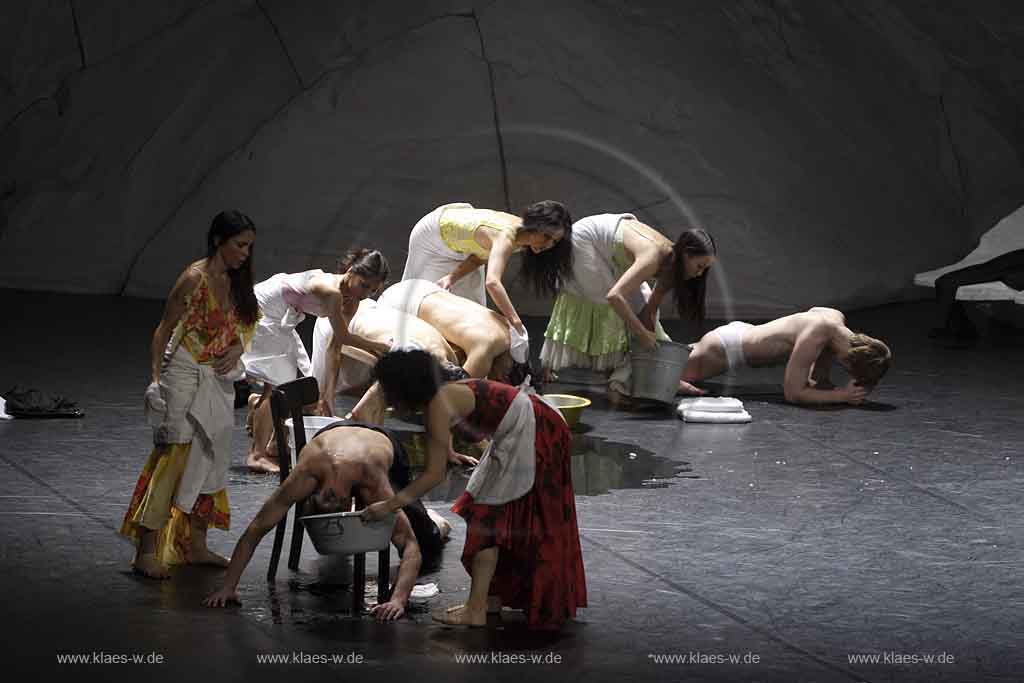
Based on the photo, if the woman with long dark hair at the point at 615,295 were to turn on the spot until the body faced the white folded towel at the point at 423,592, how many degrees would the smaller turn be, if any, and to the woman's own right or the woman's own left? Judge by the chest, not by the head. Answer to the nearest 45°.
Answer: approximately 90° to the woman's own right

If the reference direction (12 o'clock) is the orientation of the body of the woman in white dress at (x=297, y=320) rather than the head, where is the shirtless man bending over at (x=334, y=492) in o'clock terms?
The shirtless man bending over is roughly at 3 o'clock from the woman in white dress.

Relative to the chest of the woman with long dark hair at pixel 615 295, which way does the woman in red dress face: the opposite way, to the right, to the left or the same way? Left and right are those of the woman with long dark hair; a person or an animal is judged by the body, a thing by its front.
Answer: the opposite way

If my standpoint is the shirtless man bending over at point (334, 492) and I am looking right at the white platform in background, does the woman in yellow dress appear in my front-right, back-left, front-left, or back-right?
front-left

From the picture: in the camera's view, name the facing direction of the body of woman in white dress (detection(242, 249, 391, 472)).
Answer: to the viewer's right

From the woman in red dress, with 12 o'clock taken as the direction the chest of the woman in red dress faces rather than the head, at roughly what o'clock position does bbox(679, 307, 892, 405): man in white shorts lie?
The man in white shorts is roughly at 4 o'clock from the woman in red dress.

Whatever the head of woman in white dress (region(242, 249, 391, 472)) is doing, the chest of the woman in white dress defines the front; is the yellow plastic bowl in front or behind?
in front

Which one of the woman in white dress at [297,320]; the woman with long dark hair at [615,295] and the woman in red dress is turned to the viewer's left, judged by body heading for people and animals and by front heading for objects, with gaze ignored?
the woman in red dress

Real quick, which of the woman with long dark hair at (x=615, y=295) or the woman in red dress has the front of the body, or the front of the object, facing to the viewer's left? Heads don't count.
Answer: the woman in red dress

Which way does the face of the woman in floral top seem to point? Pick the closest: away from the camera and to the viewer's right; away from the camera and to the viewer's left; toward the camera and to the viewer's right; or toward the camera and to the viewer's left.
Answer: toward the camera and to the viewer's right

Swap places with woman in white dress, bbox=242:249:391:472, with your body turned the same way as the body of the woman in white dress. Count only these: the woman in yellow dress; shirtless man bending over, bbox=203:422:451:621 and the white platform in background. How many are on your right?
1

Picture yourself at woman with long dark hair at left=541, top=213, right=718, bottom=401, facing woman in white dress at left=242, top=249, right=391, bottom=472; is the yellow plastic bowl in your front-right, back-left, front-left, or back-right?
front-left

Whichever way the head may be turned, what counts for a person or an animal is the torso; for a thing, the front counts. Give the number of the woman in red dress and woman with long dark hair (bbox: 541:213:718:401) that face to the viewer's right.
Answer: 1

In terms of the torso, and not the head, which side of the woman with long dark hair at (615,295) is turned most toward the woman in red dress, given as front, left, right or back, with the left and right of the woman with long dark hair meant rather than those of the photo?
right

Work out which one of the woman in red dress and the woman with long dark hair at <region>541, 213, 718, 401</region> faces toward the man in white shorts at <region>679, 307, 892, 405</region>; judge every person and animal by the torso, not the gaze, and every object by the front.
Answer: the woman with long dark hair

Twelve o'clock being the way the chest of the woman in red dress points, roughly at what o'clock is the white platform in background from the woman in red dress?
The white platform in background is roughly at 4 o'clock from the woman in red dress.

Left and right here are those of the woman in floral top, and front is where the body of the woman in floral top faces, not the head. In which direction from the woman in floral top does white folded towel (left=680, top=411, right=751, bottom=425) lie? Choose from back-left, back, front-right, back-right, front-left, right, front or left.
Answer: left

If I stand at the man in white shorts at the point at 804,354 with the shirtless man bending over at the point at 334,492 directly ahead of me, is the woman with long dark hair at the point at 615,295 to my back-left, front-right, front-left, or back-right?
front-right

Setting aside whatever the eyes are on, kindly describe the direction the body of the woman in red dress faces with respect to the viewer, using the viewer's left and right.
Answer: facing to the left of the viewer

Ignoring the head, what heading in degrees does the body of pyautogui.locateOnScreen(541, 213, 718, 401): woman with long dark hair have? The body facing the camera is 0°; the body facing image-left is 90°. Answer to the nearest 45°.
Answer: approximately 270°

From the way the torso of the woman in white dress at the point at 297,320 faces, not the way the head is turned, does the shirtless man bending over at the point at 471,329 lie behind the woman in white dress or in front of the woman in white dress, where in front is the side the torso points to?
in front
